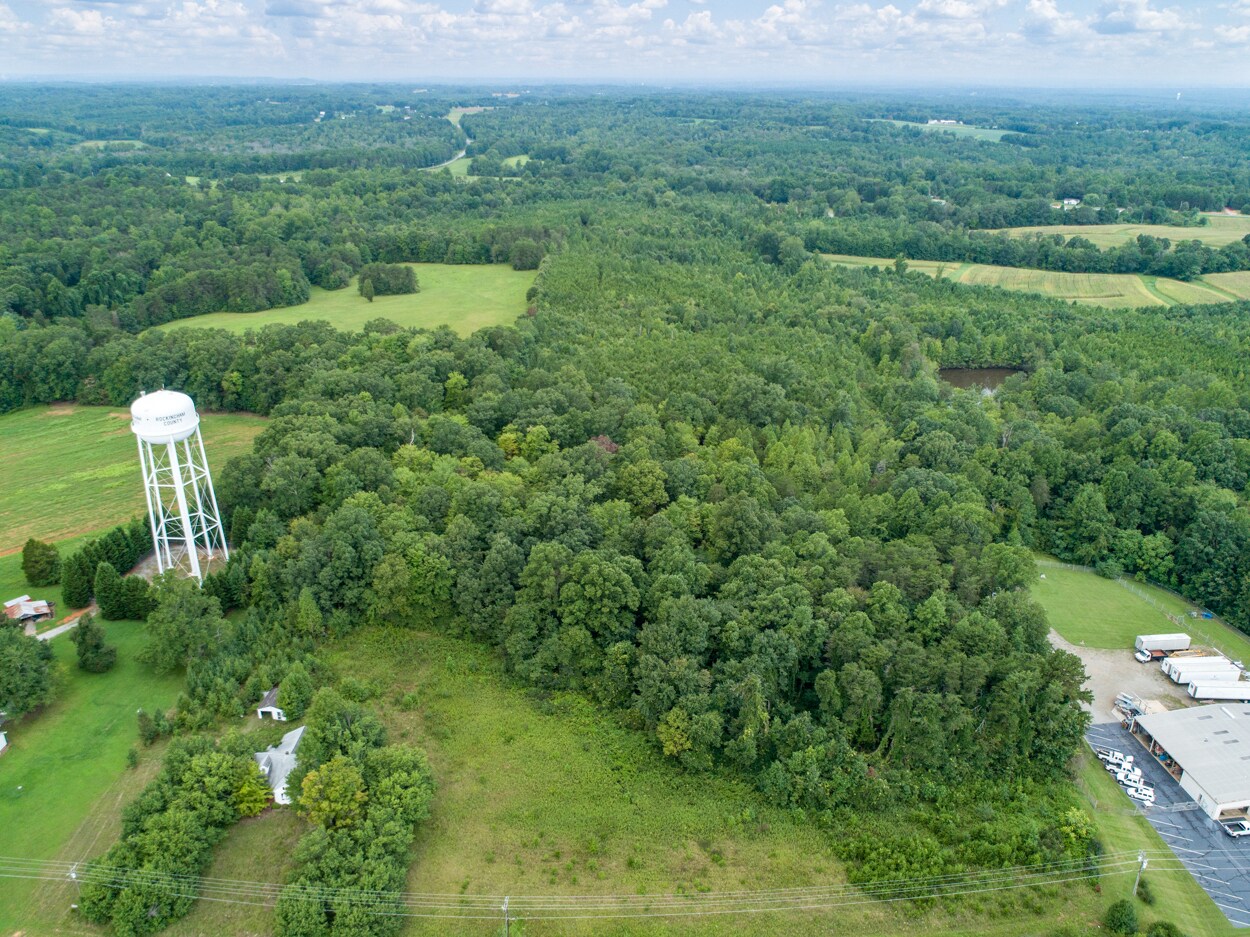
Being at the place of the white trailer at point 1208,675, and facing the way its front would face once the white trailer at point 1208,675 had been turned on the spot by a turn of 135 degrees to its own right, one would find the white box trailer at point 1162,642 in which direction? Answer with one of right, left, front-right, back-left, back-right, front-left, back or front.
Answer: left

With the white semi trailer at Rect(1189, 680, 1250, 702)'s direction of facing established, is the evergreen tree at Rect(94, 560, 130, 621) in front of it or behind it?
in front

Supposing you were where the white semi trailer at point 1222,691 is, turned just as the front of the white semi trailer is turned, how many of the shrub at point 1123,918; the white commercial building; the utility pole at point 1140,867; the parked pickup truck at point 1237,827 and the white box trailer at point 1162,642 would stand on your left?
4

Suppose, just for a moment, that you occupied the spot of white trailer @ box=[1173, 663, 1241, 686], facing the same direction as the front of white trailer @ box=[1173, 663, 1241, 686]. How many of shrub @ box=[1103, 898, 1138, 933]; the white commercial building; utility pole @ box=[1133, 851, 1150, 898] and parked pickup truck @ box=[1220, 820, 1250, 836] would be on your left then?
4

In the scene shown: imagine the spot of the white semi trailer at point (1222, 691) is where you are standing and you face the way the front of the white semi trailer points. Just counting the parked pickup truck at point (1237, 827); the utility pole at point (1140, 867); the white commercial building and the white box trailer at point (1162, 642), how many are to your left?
3

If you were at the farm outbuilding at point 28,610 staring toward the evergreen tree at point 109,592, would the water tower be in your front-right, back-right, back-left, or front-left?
front-left

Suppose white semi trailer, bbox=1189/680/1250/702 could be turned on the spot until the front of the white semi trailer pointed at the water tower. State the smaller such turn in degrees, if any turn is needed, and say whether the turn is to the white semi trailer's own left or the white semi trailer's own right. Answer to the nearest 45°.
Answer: approximately 45° to the white semi trailer's own left

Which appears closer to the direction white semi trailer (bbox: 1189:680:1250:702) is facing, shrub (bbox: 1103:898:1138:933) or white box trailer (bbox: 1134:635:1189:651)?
the shrub

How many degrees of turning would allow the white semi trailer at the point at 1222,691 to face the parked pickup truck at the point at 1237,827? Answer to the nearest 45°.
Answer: approximately 90° to its left

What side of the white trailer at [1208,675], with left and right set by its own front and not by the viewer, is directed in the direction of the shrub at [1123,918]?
left

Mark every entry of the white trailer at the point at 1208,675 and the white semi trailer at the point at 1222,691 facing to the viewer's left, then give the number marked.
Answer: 2

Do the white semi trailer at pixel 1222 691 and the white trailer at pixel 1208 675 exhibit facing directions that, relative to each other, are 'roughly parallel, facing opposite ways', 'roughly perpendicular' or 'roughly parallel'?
roughly parallel

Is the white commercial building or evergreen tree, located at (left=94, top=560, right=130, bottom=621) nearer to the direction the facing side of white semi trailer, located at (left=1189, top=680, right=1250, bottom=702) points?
the evergreen tree

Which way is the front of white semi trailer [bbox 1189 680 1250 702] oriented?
to the viewer's left

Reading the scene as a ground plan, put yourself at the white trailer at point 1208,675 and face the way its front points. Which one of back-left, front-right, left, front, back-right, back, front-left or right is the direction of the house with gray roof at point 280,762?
front-left

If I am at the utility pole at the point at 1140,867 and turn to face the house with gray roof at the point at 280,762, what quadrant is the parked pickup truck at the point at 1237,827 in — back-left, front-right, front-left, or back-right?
back-right

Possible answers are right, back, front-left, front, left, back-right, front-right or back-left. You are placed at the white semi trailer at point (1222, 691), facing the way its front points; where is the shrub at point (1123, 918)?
left

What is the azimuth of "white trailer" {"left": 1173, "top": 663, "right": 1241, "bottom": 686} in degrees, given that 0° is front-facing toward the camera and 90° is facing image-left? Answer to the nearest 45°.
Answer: approximately 90°
